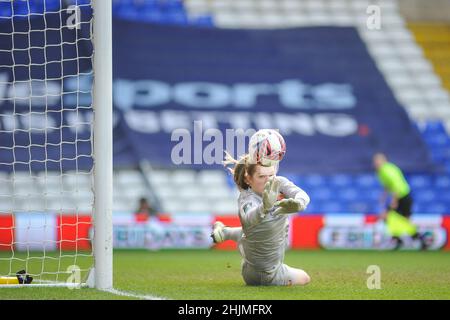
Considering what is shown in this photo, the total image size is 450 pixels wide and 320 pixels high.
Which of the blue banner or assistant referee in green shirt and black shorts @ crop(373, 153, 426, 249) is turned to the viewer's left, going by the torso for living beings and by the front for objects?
the assistant referee in green shirt and black shorts

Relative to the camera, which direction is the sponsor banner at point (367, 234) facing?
toward the camera

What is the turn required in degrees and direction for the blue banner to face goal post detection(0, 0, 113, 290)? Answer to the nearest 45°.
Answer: approximately 45° to its right

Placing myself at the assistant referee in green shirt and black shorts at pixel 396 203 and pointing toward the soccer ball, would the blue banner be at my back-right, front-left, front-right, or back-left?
back-right

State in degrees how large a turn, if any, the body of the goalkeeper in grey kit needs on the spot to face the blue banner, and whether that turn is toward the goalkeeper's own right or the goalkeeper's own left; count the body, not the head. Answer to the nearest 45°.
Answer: approximately 135° to the goalkeeper's own left

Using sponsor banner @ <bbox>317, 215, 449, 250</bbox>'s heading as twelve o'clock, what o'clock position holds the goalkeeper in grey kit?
The goalkeeper in grey kit is roughly at 12 o'clock from the sponsor banner.

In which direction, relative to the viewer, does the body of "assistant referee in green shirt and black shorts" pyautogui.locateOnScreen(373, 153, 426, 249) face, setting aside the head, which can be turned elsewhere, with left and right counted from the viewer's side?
facing to the left of the viewer

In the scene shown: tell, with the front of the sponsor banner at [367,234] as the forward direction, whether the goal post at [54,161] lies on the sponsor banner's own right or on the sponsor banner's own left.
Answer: on the sponsor banner's own right

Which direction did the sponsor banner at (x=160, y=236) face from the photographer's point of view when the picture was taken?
facing the viewer

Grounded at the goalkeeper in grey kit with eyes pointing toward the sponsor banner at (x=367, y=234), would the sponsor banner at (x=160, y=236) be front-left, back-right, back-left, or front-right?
front-left

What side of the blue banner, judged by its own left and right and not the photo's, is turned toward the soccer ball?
front

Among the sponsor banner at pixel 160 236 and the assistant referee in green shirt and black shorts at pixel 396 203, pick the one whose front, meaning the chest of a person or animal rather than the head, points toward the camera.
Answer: the sponsor banner

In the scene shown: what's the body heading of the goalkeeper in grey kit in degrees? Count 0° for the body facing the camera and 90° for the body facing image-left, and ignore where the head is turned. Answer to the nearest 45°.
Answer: approximately 315°
